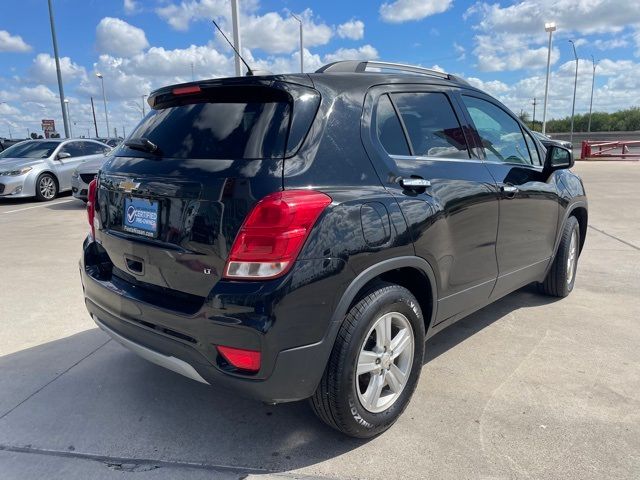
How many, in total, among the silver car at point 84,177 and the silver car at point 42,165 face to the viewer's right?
0

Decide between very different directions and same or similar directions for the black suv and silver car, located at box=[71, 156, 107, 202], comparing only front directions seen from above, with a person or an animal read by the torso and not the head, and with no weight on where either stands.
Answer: very different directions

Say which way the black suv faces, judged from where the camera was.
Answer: facing away from the viewer and to the right of the viewer

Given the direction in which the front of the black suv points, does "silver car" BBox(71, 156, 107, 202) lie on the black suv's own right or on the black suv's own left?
on the black suv's own left

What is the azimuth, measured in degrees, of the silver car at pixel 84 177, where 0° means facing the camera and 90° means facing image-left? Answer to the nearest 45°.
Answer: approximately 45°

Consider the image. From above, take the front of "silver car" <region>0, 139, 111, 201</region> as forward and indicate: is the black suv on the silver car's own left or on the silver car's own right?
on the silver car's own left

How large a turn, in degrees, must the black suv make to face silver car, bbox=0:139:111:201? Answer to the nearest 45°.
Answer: approximately 90° to its left

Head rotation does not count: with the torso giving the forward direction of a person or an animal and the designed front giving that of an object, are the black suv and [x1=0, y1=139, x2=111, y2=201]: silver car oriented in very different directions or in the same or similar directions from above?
very different directions
